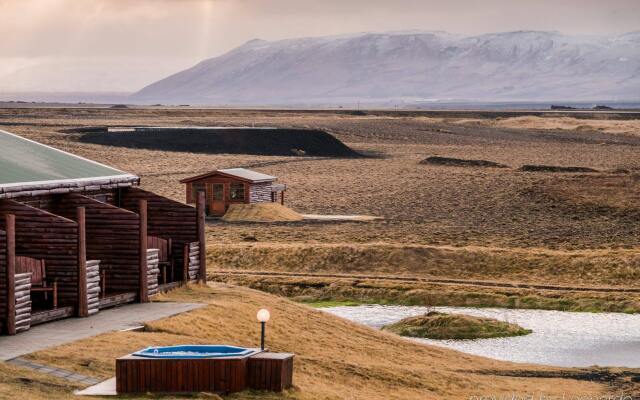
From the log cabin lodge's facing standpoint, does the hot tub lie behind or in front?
in front

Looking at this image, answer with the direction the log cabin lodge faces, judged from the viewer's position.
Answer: facing the viewer and to the right of the viewer
